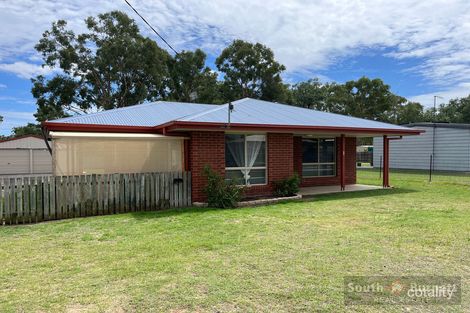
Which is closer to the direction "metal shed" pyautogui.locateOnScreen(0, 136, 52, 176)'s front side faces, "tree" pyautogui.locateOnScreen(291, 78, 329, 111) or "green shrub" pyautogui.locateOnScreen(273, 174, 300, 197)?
the green shrub

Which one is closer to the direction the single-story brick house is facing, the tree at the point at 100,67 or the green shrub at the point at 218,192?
the green shrub

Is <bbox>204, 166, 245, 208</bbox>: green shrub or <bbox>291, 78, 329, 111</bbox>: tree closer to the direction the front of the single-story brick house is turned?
the green shrub

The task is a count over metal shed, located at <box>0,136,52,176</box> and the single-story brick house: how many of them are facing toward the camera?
2

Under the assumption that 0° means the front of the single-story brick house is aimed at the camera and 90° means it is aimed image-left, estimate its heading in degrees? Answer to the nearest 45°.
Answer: approximately 0°

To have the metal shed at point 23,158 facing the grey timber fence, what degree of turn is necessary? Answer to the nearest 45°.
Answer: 0° — it already faces it

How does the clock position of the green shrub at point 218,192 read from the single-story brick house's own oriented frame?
The green shrub is roughly at 11 o'clock from the single-story brick house.

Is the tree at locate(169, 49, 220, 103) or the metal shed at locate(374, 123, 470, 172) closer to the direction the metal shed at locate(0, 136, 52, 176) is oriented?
the metal shed

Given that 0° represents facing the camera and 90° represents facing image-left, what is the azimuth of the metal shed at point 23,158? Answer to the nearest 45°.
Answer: approximately 0°
